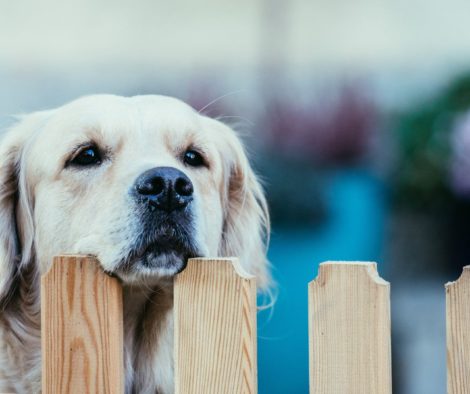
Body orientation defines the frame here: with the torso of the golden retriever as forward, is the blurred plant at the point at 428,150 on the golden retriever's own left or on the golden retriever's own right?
on the golden retriever's own left

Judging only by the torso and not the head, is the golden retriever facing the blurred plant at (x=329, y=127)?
no

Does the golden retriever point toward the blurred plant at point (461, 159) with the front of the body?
no

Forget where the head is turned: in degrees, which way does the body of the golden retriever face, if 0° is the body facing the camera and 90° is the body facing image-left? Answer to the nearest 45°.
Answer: approximately 315°
